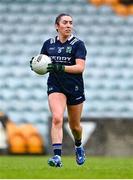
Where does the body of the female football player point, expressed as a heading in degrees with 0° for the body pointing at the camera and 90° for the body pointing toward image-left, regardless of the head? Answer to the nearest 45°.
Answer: approximately 0°

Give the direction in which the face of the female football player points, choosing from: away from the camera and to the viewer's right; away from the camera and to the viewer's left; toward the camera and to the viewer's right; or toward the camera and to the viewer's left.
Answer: toward the camera and to the viewer's right
